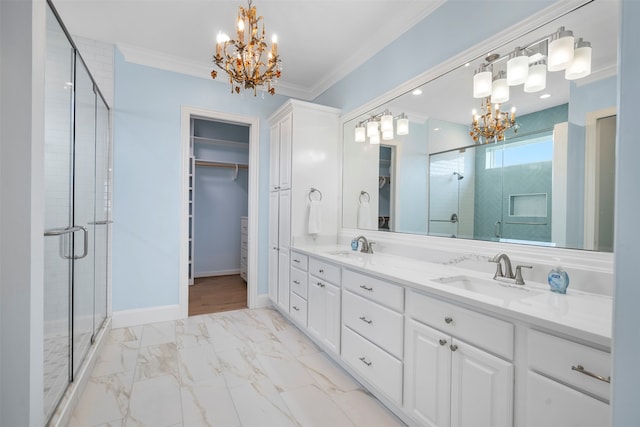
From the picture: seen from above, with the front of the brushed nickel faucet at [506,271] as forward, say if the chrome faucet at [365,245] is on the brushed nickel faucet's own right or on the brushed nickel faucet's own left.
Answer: on the brushed nickel faucet's own right

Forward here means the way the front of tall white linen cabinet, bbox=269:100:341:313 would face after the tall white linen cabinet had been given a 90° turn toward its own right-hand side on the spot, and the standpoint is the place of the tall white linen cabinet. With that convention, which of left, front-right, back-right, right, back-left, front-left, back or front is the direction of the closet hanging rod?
front

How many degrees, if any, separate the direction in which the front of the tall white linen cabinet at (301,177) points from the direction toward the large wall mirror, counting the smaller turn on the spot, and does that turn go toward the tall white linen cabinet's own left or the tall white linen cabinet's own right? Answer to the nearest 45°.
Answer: approximately 90° to the tall white linen cabinet's own left

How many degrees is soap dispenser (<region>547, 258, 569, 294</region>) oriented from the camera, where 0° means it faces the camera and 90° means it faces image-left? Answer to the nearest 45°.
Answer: approximately 45°

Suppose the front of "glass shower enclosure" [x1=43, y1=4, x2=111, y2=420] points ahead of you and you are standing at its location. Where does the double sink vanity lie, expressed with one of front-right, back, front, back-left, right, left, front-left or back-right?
front-right

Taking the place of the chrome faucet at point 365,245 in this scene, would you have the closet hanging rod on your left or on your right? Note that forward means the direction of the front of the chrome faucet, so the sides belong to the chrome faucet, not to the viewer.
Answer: on your right

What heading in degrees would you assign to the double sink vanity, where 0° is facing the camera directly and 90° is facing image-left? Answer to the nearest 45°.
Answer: approximately 45°

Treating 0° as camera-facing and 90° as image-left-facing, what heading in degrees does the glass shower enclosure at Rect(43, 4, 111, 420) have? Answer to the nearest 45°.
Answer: approximately 270°

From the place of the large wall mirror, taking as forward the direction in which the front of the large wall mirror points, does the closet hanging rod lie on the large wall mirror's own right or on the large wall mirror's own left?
on the large wall mirror's own right

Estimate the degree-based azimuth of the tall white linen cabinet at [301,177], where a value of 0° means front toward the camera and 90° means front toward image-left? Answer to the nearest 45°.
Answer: approximately 45°

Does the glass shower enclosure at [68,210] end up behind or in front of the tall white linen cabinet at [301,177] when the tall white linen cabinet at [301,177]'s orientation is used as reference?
in front
